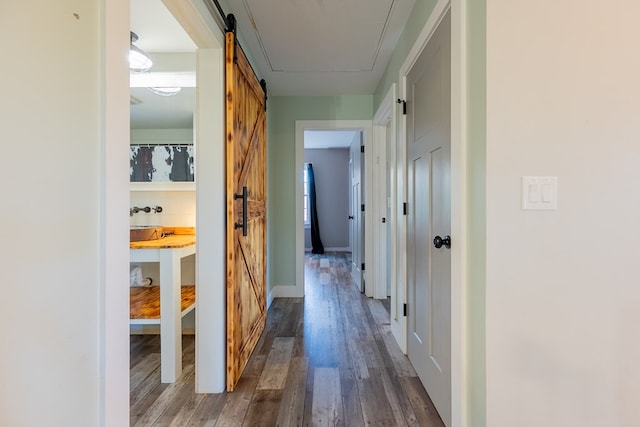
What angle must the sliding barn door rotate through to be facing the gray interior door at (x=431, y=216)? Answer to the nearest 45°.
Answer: approximately 45° to its right

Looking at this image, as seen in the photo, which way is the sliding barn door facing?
to the viewer's right

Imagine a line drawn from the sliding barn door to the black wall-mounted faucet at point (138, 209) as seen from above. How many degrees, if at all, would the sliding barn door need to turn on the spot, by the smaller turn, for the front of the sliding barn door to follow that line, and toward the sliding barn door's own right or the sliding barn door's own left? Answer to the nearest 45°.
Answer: approximately 135° to the sliding barn door's own left

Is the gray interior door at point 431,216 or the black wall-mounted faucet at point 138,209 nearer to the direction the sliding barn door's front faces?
the gray interior door

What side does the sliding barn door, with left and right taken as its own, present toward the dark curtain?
left
